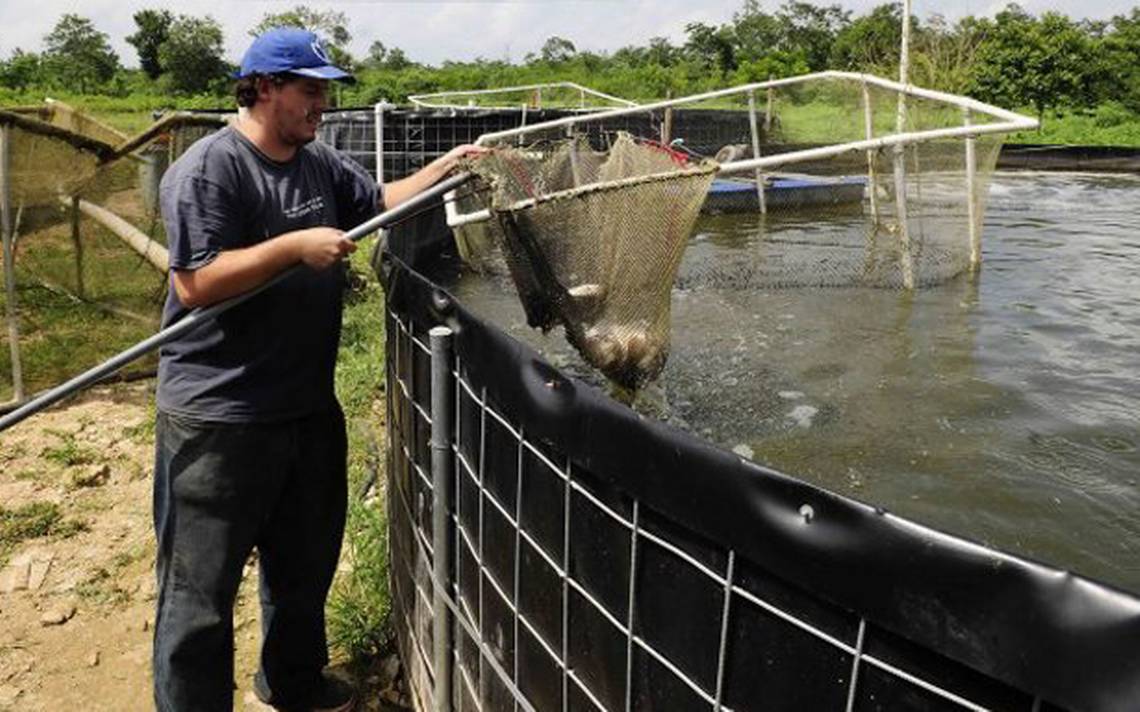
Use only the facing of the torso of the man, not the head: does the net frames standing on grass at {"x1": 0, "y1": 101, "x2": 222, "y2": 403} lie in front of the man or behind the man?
behind

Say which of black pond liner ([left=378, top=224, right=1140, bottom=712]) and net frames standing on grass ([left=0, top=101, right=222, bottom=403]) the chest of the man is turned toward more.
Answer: the black pond liner

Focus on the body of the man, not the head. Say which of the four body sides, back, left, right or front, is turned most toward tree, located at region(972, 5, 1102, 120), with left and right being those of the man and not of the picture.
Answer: left

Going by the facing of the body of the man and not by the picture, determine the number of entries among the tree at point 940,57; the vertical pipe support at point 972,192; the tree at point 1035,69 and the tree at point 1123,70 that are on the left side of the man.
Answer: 4

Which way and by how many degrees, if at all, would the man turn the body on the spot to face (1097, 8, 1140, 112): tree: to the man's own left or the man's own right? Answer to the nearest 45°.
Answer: approximately 90° to the man's own left

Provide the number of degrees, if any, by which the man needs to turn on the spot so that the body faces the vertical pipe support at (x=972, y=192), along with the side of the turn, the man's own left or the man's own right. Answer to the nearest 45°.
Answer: approximately 90° to the man's own left

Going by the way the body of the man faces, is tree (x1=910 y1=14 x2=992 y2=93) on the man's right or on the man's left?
on the man's left

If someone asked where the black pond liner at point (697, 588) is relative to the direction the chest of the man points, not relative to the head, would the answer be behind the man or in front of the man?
in front
